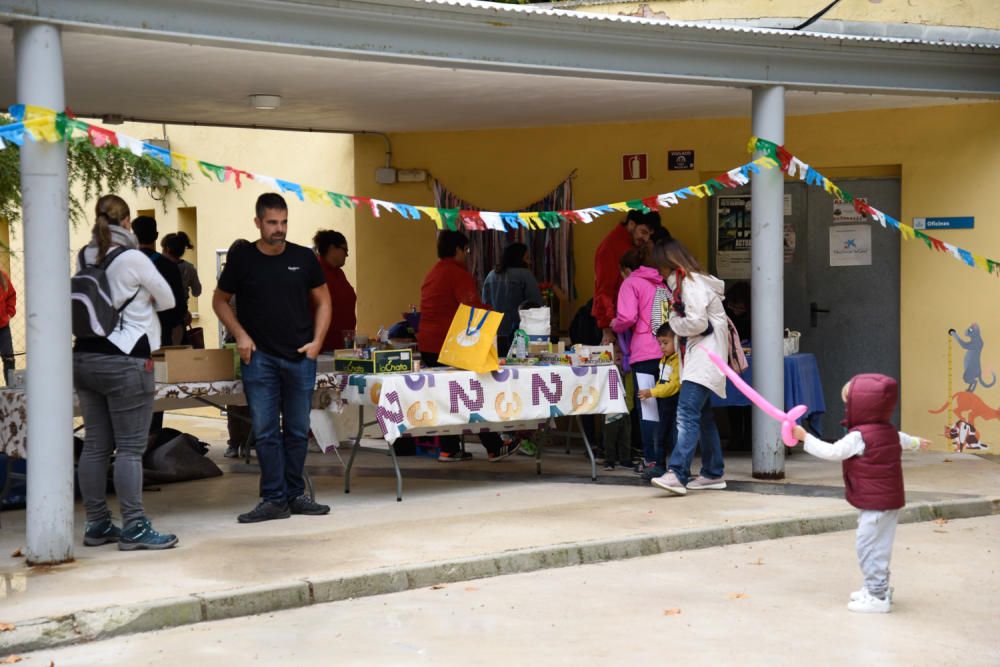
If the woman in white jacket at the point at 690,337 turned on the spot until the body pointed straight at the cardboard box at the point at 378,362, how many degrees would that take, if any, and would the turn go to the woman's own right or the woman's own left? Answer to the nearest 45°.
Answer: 0° — they already face it

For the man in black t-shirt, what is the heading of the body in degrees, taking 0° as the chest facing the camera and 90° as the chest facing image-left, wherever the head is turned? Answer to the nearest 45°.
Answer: approximately 0°

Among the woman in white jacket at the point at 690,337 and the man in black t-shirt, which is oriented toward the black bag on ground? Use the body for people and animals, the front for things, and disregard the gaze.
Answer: the woman in white jacket

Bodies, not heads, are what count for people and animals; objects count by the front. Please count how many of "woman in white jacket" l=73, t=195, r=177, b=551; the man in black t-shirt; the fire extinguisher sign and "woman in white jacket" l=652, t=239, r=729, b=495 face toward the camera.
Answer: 2

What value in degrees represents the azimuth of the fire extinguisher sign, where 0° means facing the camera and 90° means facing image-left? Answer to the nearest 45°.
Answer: approximately 0°

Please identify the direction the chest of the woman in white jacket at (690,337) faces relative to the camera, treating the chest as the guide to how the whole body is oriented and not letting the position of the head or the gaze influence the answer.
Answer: to the viewer's left

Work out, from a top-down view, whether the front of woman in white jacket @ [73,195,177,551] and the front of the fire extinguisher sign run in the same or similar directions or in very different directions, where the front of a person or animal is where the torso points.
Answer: very different directions

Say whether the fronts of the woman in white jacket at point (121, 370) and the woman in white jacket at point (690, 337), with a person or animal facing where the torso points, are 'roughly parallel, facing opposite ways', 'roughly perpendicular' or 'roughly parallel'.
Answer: roughly perpendicular

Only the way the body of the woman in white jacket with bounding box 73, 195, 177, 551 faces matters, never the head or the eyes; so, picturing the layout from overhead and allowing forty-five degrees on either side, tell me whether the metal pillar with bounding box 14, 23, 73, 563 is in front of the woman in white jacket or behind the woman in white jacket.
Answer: behind

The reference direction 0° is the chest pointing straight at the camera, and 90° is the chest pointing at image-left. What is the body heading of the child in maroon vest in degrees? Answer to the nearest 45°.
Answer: approximately 135°
